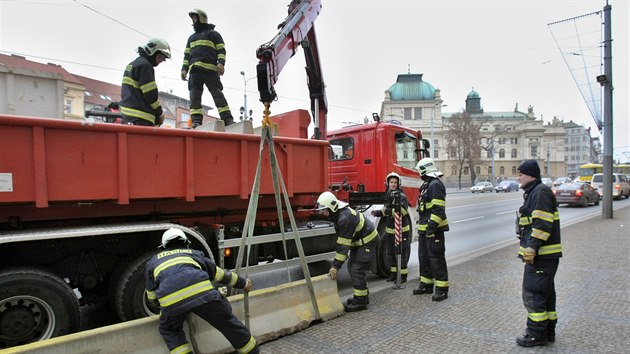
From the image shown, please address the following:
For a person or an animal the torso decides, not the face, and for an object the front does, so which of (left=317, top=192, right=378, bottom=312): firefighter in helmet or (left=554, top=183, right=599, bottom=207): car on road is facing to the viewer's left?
the firefighter in helmet

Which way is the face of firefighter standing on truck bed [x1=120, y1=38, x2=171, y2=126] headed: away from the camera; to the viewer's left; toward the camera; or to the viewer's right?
to the viewer's right

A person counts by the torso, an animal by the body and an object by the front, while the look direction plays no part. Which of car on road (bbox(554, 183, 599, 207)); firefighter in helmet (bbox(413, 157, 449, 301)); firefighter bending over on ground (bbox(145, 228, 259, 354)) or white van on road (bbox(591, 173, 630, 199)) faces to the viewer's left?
the firefighter in helmet

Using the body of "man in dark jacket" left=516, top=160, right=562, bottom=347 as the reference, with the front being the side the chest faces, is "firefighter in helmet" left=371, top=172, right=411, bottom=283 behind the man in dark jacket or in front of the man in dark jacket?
in front

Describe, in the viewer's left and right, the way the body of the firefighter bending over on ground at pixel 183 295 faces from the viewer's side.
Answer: facing away from the viewer

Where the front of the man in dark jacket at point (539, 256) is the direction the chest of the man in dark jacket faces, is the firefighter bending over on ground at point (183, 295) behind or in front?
in front

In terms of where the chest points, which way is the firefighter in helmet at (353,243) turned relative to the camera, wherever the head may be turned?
to the viewer's left

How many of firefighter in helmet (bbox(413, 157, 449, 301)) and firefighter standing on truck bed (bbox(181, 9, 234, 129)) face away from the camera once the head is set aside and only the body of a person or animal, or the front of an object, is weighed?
0

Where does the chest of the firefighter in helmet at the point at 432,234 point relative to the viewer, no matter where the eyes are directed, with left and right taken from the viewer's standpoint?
facing to the left of the viewer

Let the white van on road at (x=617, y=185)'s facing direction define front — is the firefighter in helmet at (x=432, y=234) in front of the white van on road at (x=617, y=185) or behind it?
behind

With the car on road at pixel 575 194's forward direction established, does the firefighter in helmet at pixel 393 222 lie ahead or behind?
behind
